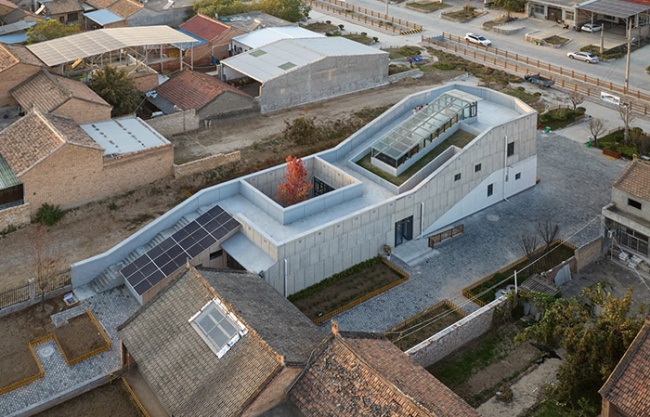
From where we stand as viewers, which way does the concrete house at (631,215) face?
facing the viewer and to the left of the viewer

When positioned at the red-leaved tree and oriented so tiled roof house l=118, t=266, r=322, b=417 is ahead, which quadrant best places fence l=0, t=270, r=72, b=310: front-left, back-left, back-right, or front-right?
front-right

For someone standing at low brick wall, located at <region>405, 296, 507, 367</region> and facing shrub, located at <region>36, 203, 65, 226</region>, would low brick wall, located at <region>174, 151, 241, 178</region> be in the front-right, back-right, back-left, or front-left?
front-right

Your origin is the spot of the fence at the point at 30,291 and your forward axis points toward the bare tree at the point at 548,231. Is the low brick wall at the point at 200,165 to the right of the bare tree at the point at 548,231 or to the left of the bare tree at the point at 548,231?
left

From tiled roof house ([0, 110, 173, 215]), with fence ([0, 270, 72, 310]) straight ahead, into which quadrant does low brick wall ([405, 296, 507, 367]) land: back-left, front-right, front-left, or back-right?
front-left

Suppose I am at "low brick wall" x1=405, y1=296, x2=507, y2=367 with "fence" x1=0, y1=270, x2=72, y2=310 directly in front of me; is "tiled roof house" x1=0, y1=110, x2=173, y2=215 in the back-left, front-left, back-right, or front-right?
front-right

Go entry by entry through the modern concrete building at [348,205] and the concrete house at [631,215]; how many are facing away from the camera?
0

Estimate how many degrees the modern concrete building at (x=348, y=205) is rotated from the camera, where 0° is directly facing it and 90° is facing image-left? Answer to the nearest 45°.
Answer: approximately 315°

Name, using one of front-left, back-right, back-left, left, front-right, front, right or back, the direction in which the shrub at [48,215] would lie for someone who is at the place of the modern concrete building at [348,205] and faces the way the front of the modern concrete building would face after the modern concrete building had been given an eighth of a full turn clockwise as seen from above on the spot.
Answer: right

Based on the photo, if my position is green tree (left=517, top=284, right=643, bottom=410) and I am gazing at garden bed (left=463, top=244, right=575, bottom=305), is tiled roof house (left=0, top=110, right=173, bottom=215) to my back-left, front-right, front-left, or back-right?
front-left

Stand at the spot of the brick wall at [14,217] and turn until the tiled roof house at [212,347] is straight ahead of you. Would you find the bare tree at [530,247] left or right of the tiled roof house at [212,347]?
left

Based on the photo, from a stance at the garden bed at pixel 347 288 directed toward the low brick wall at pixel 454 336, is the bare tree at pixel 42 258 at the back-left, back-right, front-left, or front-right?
back-right

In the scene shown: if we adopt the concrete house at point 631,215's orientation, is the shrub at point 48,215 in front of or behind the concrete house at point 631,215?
in front

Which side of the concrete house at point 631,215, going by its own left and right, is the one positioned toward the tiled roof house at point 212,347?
front

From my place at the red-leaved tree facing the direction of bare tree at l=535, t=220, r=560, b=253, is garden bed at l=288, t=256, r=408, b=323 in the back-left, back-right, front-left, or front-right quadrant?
front-right

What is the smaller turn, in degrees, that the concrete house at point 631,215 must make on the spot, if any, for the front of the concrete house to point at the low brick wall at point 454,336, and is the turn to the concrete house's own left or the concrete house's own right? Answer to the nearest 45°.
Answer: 0° — it already faces it
